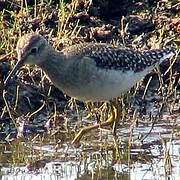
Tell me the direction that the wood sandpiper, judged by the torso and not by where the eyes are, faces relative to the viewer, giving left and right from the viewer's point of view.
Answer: facing to the left of the viewer
